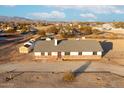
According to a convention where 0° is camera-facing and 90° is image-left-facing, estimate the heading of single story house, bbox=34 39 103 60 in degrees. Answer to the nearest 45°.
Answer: approximately 0°
